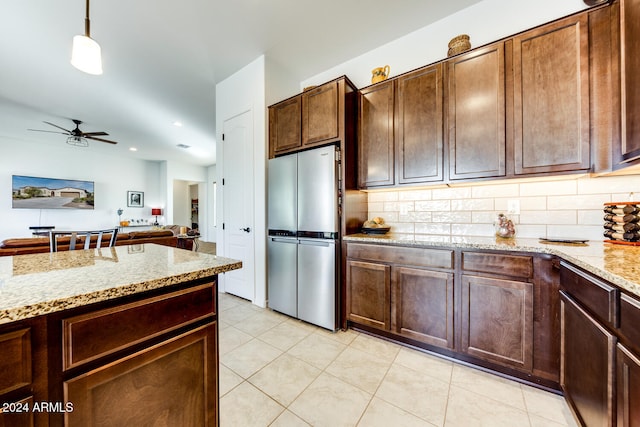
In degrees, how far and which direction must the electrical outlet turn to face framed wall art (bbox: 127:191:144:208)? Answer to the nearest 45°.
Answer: approximately 90° to its right

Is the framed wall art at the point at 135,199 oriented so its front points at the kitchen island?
yes

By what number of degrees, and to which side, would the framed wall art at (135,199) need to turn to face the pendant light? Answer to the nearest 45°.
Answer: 0° — it already faces it

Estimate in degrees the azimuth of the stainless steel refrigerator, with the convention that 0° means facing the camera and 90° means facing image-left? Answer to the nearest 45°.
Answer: approximately 45°

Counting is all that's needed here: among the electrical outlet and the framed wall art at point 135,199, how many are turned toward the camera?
2

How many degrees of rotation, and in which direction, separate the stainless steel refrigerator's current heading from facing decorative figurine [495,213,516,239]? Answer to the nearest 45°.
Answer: approximately 135° to its left
